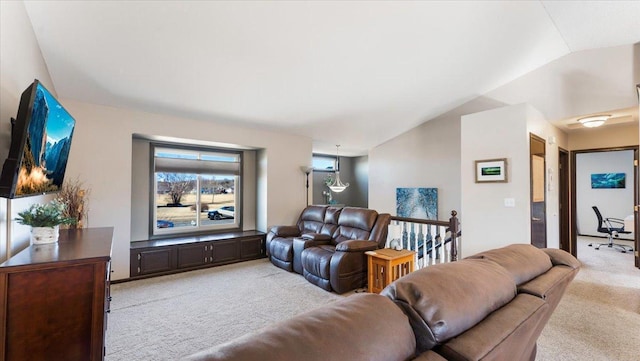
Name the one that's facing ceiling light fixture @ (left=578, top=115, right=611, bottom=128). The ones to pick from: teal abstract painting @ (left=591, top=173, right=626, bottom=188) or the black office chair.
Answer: the teal abstract painting

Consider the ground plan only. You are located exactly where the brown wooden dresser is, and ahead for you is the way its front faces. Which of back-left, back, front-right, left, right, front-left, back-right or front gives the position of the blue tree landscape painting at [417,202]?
front

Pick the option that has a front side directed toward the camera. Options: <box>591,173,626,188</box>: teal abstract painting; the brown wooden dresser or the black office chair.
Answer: the teal abstract painting

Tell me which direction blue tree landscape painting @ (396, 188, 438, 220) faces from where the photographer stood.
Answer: facing the viewer

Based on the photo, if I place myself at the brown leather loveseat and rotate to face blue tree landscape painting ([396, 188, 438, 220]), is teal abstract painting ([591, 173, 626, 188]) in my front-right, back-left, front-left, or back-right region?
front-right

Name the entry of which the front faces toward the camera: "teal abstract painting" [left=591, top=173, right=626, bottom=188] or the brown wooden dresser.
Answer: the teal abstract painting

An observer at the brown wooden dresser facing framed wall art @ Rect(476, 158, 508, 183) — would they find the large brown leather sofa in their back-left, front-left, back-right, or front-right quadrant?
front-right

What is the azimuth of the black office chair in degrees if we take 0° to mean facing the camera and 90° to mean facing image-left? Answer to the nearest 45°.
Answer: approximately 270°

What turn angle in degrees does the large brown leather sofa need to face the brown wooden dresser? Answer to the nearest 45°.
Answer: approximately 45° to its left

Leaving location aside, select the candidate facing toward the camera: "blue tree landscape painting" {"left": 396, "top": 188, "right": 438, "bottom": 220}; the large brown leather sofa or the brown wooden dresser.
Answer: the blue tree landscape painting

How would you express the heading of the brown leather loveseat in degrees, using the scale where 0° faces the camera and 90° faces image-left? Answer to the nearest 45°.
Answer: approximately 45°

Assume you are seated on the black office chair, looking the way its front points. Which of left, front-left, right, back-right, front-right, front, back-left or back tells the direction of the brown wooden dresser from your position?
right

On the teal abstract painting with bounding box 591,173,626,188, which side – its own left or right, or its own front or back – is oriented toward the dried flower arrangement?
front

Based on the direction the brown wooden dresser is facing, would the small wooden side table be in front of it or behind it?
in front

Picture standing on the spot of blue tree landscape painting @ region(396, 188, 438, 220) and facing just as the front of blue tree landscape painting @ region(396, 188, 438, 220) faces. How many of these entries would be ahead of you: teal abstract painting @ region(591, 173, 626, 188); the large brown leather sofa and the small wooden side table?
2

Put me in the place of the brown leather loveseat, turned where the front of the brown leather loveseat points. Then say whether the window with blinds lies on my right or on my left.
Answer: on my right

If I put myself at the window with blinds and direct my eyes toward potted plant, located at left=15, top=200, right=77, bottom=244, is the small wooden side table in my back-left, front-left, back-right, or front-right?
front-left
